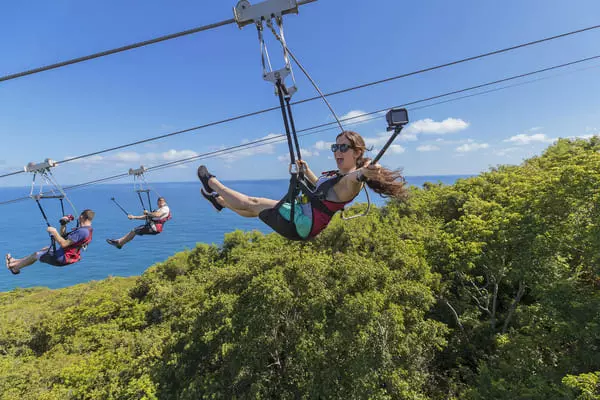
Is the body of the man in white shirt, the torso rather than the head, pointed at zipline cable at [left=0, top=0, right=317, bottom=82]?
no

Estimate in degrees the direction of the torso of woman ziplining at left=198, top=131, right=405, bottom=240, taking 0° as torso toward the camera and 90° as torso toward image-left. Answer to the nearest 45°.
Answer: approximately 90°

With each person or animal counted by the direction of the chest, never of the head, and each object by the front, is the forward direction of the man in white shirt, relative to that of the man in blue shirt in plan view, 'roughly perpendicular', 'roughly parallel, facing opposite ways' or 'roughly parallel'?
roughly parallel

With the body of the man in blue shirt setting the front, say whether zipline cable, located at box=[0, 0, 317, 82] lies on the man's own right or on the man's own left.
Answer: on the man's own left

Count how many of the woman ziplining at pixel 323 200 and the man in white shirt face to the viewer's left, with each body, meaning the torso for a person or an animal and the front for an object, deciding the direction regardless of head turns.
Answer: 2

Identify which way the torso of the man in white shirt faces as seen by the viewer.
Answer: to the viewer's left

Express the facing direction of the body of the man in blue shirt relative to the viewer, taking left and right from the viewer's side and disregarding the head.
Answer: facing to the left of the viewer

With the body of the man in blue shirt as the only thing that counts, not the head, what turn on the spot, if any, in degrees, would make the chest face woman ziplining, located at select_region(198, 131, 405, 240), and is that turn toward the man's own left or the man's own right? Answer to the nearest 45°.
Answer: approximately 90° to the man's own left

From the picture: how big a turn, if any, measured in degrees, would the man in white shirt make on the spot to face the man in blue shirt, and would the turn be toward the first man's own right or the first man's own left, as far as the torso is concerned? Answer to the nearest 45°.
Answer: approximately 45° to the first man's own left
